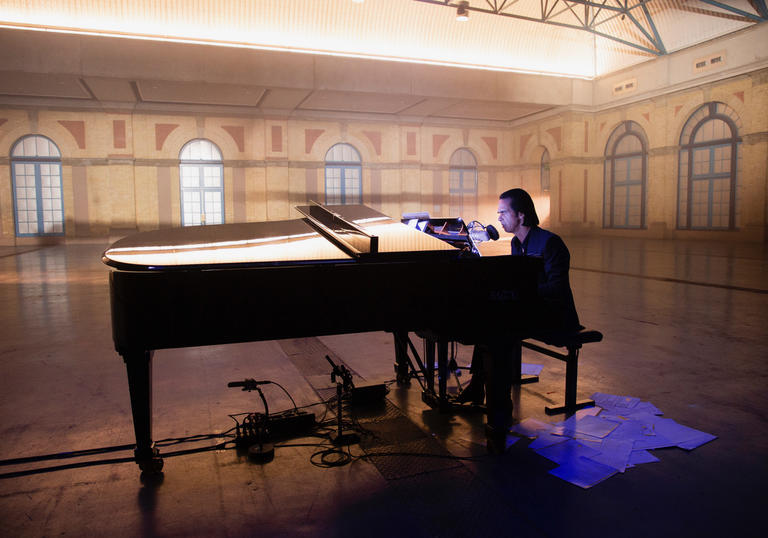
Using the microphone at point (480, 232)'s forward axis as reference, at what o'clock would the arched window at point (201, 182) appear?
The arched window is roughly at 8 o'clock from the microphone.

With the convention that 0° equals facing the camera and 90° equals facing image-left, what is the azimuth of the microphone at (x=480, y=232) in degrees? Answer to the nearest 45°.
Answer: approximately 270°

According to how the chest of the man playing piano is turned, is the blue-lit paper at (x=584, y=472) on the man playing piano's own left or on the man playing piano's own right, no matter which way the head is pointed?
on the man playing piano's own left

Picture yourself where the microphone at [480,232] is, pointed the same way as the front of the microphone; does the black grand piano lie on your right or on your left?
on your right

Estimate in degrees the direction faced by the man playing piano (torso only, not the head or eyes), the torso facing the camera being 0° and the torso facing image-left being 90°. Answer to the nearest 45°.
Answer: approximately 90°

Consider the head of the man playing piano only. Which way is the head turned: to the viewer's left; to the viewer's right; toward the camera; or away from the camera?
to the viewer's left

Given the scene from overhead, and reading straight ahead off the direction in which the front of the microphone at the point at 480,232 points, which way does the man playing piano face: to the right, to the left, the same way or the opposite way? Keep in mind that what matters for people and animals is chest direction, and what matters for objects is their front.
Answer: the opposite way

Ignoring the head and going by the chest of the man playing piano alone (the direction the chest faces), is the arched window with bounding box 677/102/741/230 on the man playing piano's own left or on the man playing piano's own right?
on the man playing piano's own right

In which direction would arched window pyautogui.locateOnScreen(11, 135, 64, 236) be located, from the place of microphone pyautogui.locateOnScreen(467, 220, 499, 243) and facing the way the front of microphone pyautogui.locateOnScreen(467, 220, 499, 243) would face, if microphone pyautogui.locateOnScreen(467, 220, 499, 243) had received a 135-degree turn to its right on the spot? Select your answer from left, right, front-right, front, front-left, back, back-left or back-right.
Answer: right

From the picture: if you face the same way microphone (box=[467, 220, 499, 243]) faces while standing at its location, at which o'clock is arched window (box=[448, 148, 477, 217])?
The arched window is roughly at 9 o'clock from the microphone.
